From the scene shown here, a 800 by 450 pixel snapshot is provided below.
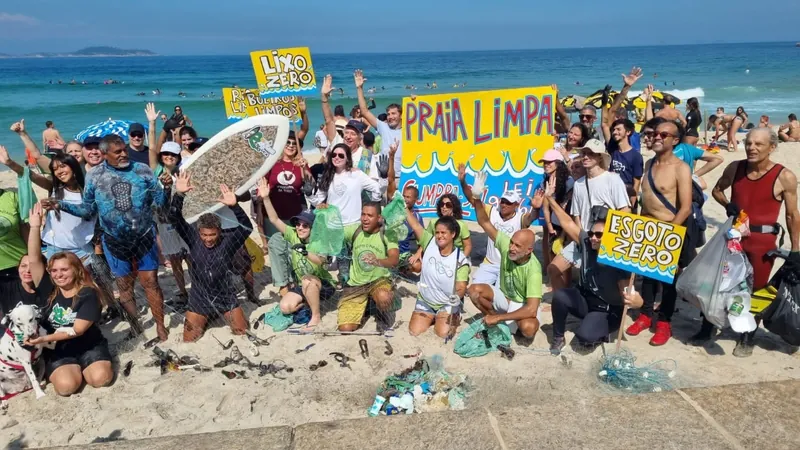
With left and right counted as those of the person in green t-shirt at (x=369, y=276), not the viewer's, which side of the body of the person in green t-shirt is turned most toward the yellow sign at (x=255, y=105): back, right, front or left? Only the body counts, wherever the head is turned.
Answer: back

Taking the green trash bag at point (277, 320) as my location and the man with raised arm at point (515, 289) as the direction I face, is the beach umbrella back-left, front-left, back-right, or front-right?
back-left

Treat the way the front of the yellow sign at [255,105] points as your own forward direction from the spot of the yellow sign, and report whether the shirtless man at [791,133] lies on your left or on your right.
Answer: on your left

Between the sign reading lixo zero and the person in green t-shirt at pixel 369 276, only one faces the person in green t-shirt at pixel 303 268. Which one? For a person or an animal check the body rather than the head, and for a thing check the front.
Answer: the sign reading lixo zero

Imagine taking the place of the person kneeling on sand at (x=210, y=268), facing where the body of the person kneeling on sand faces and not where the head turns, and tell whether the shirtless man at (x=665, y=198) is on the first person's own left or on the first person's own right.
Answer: on the first person's own left

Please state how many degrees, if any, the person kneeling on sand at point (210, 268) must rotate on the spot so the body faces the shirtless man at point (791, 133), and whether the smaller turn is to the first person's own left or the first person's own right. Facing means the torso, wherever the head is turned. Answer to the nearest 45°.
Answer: approximately 90° to the first person's own left

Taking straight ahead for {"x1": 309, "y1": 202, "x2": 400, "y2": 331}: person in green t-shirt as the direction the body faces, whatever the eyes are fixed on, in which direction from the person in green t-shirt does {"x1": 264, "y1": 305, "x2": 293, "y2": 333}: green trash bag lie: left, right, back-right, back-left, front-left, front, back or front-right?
right

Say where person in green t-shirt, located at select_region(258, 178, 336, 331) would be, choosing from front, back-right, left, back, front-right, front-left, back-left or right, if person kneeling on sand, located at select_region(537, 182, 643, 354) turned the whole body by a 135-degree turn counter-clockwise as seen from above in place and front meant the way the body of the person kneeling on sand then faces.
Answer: back-left

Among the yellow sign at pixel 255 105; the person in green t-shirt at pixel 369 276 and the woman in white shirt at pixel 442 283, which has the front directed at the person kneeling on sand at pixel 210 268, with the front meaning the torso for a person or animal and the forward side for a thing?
the yellow sign
